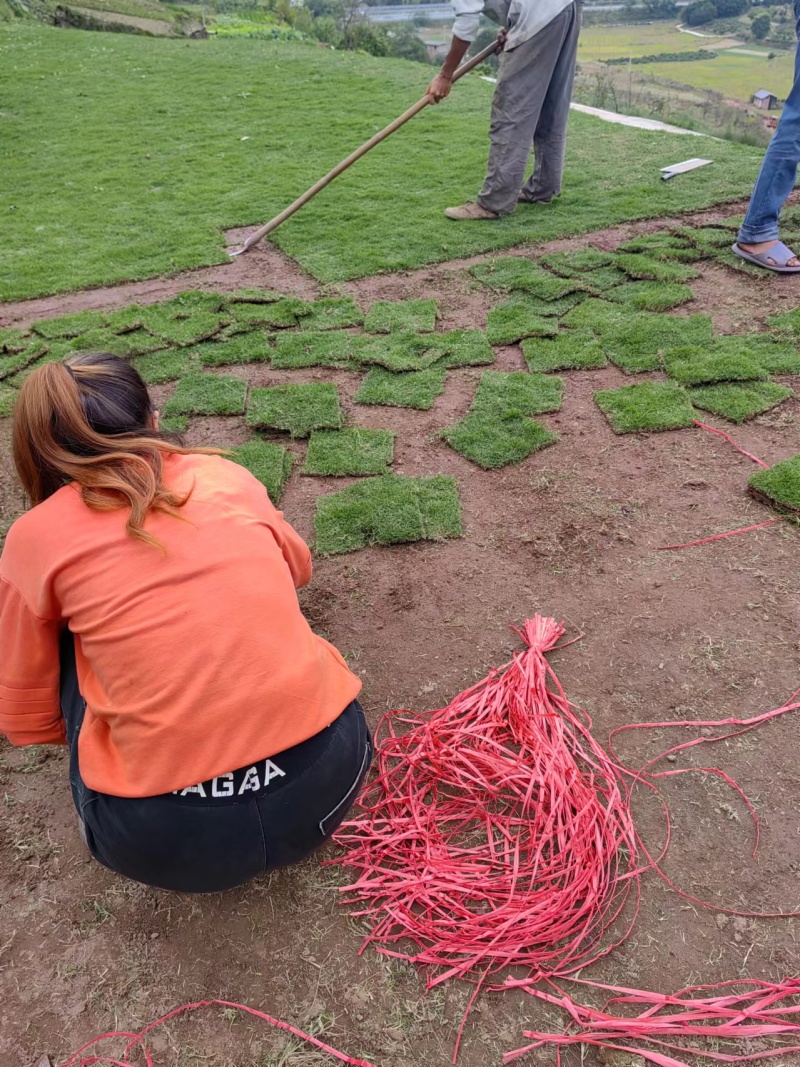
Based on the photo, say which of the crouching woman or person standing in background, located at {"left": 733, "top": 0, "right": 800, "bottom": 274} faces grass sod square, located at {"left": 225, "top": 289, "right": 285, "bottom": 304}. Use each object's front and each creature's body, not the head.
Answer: the crouching woman

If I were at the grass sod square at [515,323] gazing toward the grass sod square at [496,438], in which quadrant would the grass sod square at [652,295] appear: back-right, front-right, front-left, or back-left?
back-left

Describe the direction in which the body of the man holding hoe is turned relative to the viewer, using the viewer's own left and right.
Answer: facing to the left of the viewer

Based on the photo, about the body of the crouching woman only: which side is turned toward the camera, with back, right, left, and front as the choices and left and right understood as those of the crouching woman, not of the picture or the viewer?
back

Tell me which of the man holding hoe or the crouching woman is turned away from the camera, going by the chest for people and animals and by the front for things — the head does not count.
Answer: the crouching woman

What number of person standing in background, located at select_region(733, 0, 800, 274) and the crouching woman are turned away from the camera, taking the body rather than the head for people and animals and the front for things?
1

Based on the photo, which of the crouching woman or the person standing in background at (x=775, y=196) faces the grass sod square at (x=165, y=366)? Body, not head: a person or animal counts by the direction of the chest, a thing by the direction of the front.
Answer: the crouching woman

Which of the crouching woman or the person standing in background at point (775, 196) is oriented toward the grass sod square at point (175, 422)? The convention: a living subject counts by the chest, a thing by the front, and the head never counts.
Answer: the crouching woman

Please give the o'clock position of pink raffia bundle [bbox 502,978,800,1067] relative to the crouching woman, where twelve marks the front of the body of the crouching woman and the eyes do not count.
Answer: The pink raffia bundle is roughly at 4 o'clock from the crouching woman.
